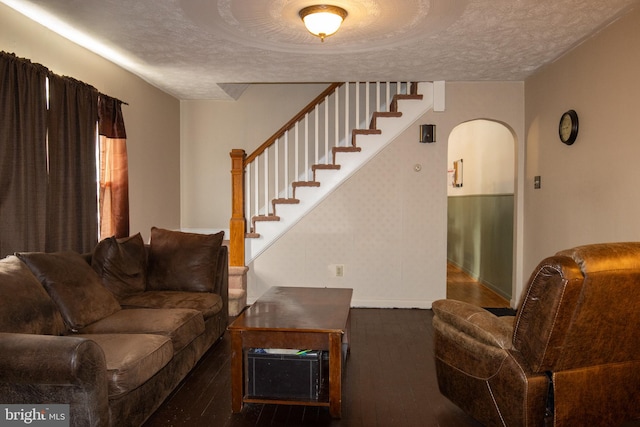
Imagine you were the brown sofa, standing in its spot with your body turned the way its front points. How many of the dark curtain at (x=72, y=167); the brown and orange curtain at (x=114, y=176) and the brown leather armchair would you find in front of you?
1

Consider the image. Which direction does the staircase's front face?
to the viewer's left

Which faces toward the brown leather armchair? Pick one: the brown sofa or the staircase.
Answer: the brown sofa

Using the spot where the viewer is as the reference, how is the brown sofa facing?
facing the viewer and to the right of the viewer

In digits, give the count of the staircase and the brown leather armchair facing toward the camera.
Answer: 0

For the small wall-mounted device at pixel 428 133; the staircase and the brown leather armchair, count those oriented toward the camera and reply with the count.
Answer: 1

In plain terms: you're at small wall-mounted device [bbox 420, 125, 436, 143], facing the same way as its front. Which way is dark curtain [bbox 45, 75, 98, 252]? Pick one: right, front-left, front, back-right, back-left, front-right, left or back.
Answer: front-right

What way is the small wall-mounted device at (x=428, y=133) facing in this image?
toward the camera

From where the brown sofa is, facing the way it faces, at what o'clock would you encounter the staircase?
The staircase is roughly at 9 o'clock from the brown sofa.

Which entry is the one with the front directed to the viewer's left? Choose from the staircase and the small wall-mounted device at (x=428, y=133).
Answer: the staircase

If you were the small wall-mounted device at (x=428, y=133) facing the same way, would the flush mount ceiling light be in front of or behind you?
in front

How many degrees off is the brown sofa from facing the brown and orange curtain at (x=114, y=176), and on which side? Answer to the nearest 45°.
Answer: approximately 135° to its left

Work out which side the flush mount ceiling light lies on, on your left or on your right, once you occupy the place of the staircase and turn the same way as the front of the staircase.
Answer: on your left

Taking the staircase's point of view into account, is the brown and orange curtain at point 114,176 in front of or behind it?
in front
